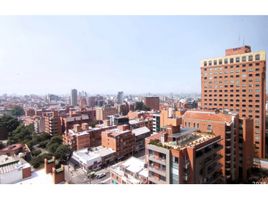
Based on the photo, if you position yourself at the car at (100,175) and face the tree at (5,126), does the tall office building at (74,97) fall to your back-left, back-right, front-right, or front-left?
front-right

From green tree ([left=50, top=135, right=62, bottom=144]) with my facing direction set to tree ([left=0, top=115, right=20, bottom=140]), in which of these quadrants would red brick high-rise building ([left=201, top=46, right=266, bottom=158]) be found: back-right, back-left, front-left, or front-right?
back-right

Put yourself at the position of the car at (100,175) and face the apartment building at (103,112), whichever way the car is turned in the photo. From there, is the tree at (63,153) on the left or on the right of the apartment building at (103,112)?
left

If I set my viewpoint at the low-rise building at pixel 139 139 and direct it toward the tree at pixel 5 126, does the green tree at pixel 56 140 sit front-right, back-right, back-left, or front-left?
front-left
